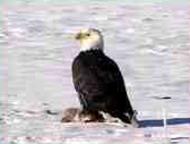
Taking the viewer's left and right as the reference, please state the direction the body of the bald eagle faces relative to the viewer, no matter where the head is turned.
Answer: facing to the left of the viewer
